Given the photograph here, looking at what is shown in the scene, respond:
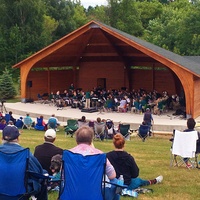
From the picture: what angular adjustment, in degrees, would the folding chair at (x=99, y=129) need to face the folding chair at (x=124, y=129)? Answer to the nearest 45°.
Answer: approximately 90° to its right

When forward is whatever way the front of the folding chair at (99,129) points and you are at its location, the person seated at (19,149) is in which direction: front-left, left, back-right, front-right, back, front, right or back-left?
back

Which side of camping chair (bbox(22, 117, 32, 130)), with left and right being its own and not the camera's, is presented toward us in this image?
back

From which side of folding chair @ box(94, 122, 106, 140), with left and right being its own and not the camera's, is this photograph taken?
back

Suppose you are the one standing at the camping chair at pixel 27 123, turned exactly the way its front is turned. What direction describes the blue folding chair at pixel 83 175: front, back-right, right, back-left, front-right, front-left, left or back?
back

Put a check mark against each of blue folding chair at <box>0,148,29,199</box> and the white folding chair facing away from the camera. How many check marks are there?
2

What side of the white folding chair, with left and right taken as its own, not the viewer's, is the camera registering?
back

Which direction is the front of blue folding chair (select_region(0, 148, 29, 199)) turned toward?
away from the camera

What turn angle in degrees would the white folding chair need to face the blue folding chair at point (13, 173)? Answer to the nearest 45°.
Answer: approximately 135° to its left

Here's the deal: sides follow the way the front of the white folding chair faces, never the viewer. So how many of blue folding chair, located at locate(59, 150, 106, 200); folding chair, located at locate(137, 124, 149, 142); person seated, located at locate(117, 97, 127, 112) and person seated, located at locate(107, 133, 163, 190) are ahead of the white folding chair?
2

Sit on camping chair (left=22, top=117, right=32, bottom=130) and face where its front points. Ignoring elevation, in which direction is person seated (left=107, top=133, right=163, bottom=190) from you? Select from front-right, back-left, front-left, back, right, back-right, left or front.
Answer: back

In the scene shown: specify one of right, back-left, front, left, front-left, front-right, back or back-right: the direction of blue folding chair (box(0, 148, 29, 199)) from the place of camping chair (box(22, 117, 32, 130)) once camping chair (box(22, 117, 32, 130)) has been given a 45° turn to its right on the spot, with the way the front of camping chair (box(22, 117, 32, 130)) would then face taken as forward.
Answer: back-right

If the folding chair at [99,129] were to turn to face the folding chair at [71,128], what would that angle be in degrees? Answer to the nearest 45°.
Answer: approximately 45° to its left

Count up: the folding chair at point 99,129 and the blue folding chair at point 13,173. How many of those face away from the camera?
2
